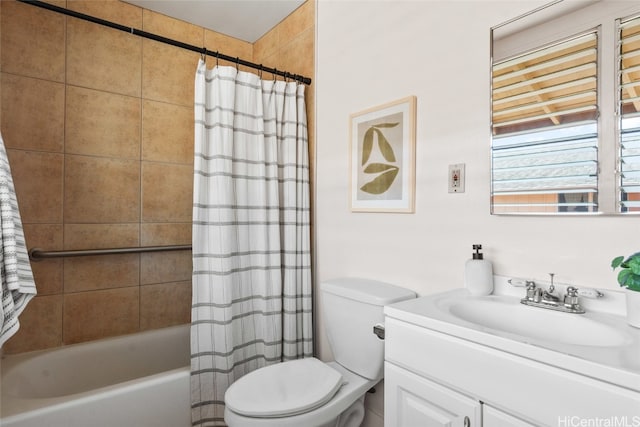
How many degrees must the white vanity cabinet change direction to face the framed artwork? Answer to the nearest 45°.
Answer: approximately 90° to its right

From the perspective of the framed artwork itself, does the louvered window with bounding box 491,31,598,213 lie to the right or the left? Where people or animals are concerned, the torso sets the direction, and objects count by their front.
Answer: on its left

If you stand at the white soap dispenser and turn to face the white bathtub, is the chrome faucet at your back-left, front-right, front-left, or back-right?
back-left

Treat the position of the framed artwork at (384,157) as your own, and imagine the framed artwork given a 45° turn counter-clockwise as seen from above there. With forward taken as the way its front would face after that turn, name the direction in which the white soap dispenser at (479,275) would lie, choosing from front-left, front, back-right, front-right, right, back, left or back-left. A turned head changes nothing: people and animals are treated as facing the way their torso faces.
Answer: front-left

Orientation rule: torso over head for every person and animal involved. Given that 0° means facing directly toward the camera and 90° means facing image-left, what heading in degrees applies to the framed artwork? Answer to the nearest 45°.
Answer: approximately 45°

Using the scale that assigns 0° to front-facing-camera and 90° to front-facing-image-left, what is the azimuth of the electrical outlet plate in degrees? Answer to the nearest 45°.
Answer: approximately 45°

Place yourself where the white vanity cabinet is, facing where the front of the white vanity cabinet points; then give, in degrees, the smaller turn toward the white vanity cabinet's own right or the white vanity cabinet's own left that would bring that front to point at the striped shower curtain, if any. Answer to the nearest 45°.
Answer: approximately 90° to the white vanity cabinet's own right

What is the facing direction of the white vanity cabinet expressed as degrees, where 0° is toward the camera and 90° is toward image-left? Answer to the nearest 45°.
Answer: approximately 45°

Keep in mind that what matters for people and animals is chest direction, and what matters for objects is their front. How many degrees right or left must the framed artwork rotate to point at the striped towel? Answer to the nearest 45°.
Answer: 0° — it already faces it
